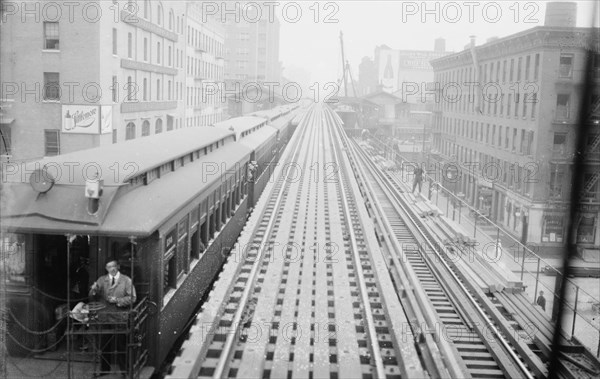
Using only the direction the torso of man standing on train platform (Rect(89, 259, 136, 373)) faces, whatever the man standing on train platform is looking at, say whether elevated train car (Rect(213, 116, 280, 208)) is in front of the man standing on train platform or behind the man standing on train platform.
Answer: behind

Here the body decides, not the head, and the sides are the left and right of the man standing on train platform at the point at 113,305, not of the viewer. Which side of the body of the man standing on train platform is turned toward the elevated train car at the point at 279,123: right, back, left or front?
back

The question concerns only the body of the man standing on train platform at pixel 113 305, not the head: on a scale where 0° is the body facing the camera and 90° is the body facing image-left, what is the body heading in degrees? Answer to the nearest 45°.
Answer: approximately 0°

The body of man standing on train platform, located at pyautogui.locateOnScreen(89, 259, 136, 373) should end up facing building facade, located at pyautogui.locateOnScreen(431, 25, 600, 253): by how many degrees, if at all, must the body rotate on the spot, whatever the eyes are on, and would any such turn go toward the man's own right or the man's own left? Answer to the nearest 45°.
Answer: approximately 135° to the man's own left
